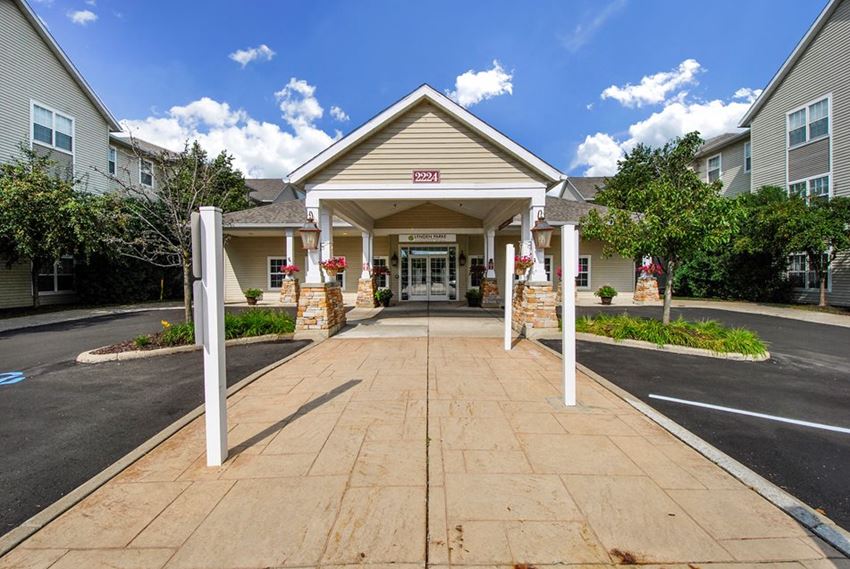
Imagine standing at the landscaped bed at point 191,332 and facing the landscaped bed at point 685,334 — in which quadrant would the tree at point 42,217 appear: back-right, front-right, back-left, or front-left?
back-left

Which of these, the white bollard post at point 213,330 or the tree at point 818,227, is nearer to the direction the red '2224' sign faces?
the white bollard post

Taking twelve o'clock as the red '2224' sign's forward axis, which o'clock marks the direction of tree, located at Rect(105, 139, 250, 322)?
The tree is roughly at 3 o'clock from the red '2224' sign.

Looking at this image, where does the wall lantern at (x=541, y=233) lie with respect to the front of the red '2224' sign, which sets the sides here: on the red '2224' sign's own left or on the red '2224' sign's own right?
on the red '2224' sign's own left

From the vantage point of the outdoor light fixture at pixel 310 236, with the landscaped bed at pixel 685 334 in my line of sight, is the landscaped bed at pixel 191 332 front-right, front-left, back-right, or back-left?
back-right

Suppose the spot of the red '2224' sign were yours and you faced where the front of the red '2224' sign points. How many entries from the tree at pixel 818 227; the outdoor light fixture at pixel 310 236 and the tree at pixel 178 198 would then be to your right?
2

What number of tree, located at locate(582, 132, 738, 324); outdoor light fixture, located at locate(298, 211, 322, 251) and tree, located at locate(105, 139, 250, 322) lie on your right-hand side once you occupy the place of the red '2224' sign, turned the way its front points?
2

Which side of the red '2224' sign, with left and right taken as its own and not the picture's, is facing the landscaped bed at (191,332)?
right

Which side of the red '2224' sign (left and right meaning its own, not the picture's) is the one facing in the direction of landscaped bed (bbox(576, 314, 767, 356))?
left

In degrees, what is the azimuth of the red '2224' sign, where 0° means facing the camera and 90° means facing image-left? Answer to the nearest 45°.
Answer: approximately 0°

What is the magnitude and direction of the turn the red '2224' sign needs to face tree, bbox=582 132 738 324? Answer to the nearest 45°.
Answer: approximately 90° to its left
